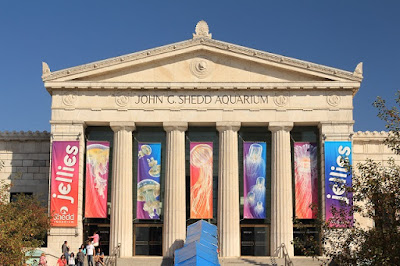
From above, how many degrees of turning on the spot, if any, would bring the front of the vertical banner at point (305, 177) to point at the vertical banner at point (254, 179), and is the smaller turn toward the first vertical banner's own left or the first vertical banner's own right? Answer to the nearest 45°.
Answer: approximately 90° to the first vertical banner's own right

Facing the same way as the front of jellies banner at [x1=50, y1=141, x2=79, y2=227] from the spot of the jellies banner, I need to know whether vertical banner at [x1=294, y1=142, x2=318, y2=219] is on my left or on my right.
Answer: on my left

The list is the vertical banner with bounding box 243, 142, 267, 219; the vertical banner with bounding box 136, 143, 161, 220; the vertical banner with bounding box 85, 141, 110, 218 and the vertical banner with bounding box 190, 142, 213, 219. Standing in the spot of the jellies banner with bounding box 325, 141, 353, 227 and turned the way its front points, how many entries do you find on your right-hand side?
4

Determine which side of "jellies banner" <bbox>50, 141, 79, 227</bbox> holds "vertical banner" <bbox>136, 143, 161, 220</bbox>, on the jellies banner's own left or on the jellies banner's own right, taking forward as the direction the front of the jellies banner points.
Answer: on the jellies banner's own left

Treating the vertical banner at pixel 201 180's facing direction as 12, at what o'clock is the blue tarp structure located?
The blue tarp structure is roughly at 12 o'clock from the vertical banner.

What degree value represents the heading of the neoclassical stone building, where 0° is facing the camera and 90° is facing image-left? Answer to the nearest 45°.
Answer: approximately 0°

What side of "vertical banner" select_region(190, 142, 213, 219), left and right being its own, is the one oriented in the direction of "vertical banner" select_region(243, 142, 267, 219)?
left

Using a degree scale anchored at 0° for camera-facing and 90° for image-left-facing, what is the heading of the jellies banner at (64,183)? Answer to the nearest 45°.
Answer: approximately 0°

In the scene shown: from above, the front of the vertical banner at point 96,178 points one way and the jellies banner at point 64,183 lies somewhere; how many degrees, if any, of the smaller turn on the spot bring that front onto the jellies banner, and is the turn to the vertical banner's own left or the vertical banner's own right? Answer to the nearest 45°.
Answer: approximately 90° to the vertical banner's own right

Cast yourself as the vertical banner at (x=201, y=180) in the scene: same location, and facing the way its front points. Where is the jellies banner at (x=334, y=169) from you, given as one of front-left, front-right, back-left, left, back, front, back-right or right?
left

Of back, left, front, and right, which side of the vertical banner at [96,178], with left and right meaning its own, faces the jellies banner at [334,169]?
left

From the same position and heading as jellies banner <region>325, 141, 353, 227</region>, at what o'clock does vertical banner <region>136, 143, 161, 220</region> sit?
The vertical banner is roughly at 3 o'clock from the jellies banner.

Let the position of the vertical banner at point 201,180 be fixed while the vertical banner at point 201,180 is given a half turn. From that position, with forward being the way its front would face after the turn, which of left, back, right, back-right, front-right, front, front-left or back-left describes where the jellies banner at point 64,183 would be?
left

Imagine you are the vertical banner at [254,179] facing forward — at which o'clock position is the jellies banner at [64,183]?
The jellies banner is roughly at 3 o'clock from the vertical banner.
